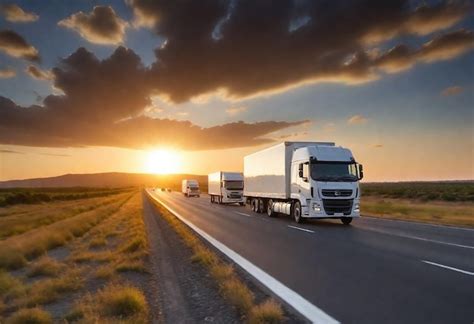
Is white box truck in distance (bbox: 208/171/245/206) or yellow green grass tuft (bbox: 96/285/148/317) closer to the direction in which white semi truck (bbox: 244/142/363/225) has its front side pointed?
the yellow green grass tuft

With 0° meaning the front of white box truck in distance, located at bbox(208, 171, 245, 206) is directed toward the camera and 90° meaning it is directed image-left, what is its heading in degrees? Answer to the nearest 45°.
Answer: approximately 315°

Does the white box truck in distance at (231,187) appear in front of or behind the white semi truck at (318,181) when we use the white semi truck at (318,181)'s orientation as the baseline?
behind

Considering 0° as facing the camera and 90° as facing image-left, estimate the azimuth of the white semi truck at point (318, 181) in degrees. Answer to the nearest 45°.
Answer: approximately 315°

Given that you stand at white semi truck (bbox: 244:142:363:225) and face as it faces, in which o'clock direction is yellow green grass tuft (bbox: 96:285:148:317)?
The yellow green grass tuft is roughly at 2 o'clock from the white semi truck.
